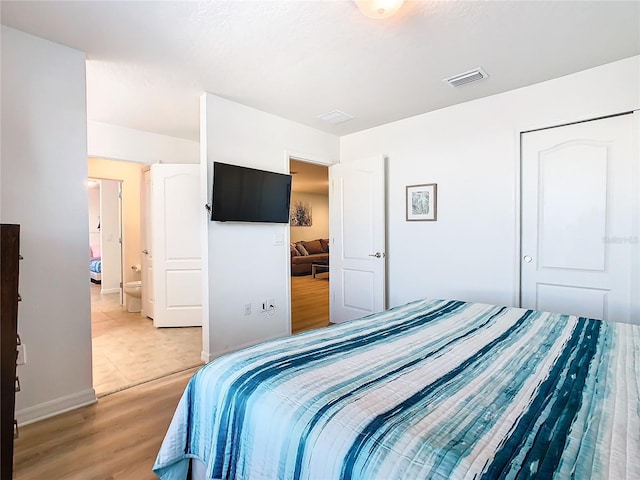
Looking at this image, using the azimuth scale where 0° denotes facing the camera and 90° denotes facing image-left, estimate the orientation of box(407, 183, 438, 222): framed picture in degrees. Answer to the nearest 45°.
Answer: approximately 45°

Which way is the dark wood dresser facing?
to the viewer's right

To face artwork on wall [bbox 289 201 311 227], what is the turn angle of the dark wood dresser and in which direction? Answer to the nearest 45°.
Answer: approximately 45° to its left

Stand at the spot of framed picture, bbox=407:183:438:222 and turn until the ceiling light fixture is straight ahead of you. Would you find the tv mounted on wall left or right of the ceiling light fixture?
right

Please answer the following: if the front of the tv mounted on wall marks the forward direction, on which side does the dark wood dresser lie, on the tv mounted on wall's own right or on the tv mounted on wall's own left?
on the tv mounted on wall's own right

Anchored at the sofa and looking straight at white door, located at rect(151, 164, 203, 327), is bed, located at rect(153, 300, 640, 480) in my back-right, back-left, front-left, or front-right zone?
front-left

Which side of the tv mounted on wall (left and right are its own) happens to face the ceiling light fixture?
front

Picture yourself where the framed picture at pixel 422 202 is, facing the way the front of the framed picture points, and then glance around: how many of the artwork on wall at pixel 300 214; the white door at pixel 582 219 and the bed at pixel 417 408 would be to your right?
1

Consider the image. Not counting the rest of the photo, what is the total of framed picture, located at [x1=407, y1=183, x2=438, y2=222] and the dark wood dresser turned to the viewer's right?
1

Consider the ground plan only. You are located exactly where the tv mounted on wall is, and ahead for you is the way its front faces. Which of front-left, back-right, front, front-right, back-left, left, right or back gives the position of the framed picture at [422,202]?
front-left

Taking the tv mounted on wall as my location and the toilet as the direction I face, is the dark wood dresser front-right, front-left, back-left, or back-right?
back-left

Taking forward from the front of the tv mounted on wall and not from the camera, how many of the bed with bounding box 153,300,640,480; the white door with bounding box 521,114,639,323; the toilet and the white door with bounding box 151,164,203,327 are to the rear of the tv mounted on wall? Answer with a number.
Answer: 2

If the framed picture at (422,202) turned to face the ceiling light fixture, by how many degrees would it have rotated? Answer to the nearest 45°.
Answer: approximately 45° to its left

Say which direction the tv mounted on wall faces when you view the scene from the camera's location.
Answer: facing the viewer and to the right of the viewer

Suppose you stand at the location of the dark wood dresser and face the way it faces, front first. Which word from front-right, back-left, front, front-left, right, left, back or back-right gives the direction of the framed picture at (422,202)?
front

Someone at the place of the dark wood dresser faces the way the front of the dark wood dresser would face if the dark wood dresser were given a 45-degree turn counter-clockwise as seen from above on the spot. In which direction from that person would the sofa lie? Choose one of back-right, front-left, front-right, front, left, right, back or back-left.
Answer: front
